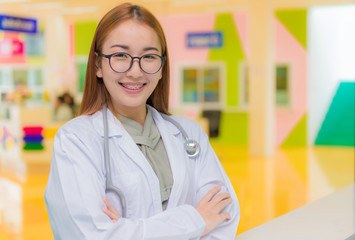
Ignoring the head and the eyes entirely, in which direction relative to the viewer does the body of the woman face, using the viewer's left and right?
facing the viewer and to the right of the viewer

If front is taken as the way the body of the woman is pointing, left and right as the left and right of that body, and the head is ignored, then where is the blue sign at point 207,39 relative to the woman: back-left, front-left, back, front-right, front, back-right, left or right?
back-left

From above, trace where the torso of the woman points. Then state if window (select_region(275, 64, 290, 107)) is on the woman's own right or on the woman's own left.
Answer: on the woman's own left

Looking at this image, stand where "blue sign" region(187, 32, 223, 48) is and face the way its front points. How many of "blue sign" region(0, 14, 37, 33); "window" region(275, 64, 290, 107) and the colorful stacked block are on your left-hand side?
1

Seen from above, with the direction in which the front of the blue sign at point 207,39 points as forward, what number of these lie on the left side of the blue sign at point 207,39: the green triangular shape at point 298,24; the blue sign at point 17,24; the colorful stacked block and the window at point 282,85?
2

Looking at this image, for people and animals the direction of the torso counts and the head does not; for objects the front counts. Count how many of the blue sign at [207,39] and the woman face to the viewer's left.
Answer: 0

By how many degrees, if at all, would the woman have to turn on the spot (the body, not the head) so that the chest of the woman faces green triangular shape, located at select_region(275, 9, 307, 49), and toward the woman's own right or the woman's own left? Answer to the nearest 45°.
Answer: approximately 135° to the woman's own left

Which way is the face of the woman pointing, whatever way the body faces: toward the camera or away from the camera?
toward the camera

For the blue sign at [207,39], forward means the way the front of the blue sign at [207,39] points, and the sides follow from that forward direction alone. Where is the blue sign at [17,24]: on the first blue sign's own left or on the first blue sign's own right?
on the first blue sign's own right

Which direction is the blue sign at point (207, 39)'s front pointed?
toward the camera
